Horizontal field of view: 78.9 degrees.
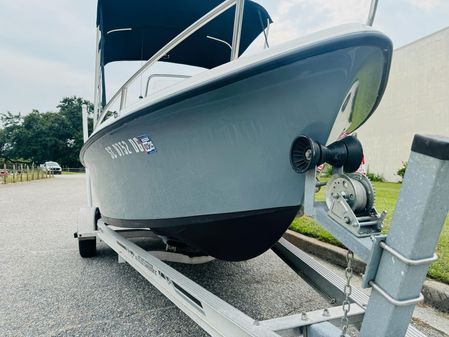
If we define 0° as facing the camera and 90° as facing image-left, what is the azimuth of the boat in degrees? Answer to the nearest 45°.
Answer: approximately 315°
